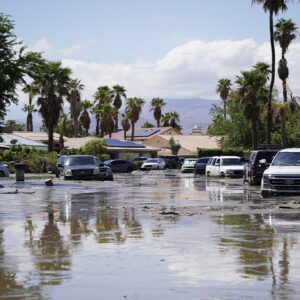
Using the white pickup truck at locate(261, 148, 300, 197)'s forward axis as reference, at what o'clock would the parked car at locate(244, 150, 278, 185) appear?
The parked car is roughly at 6 o'clock from the white pickup truck.

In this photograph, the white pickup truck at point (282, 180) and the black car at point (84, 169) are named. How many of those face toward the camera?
2

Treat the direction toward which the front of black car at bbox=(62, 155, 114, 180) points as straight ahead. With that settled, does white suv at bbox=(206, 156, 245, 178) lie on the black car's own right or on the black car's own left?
on the black car's own left

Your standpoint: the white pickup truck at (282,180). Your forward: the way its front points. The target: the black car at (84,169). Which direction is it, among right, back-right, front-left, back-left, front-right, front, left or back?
back-right

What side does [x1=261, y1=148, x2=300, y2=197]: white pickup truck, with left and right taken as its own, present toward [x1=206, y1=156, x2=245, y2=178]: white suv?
back
